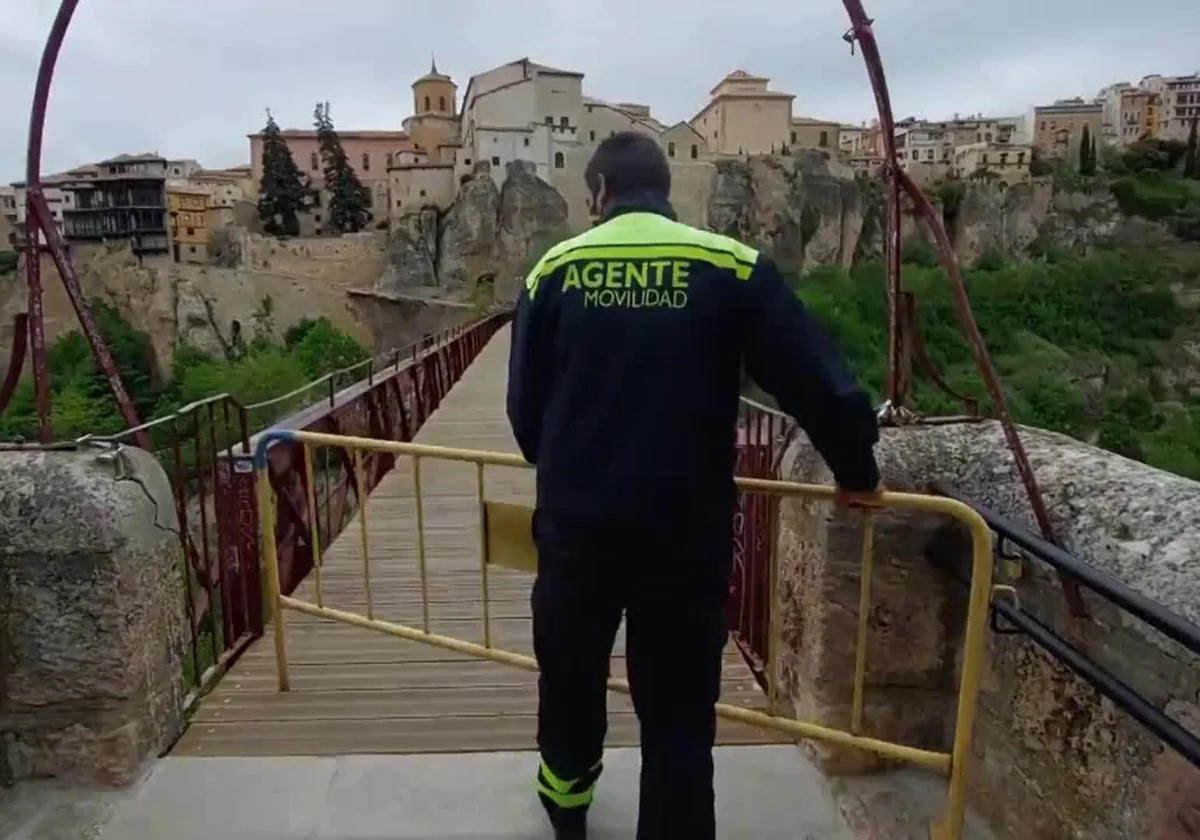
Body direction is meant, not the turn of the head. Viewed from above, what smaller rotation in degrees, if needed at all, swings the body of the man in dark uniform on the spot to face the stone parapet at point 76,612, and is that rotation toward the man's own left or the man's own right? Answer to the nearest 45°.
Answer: approximately 90° to the man's own left

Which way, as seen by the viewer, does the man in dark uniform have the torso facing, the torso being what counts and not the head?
away from the camera

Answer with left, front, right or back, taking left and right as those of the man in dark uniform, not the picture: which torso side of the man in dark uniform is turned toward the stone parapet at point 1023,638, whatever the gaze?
right
